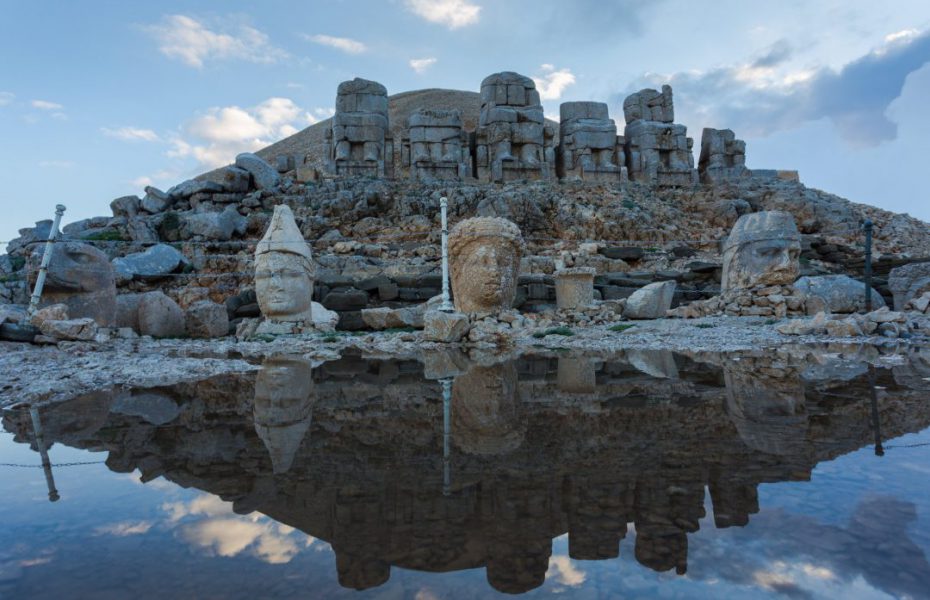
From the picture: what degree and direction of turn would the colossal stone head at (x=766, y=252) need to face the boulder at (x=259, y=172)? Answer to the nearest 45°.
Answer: approximately 135° to its right

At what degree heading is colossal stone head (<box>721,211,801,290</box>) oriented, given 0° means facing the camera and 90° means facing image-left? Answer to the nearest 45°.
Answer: approximately 315°

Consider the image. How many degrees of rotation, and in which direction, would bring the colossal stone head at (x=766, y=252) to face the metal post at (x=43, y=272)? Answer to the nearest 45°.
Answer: approximately 90° to its right

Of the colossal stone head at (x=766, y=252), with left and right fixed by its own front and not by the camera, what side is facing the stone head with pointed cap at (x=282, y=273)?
right

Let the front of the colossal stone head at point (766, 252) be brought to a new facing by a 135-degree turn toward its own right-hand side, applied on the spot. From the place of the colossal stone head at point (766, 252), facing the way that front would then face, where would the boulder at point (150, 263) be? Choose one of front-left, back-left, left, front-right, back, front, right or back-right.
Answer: front

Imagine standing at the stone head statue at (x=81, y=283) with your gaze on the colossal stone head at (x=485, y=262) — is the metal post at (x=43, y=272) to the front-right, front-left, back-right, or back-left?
back-right

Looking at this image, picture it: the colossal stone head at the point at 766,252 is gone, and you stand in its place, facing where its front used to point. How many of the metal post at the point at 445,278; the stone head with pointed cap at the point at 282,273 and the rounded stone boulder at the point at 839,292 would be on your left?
1

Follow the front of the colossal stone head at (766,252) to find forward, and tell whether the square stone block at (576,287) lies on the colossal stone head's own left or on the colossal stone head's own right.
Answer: on the colossal stone head's own right

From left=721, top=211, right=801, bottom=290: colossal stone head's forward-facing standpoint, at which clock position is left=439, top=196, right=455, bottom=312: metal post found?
The metal post is roughly at 3 o'clock from the colossal stone head.

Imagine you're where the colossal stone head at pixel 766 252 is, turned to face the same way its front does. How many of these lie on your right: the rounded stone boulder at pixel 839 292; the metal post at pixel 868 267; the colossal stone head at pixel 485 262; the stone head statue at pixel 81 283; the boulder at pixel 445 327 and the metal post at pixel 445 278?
4

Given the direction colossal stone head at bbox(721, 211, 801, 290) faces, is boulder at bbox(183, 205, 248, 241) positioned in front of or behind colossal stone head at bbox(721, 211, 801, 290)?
behind

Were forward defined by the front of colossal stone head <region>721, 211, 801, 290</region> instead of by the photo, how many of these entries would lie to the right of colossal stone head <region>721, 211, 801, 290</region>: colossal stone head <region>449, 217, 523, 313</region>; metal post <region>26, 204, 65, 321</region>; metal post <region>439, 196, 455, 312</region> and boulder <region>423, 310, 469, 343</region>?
4

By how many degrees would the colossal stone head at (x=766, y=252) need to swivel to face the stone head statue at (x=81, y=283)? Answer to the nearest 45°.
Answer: approximately 90° to its right
